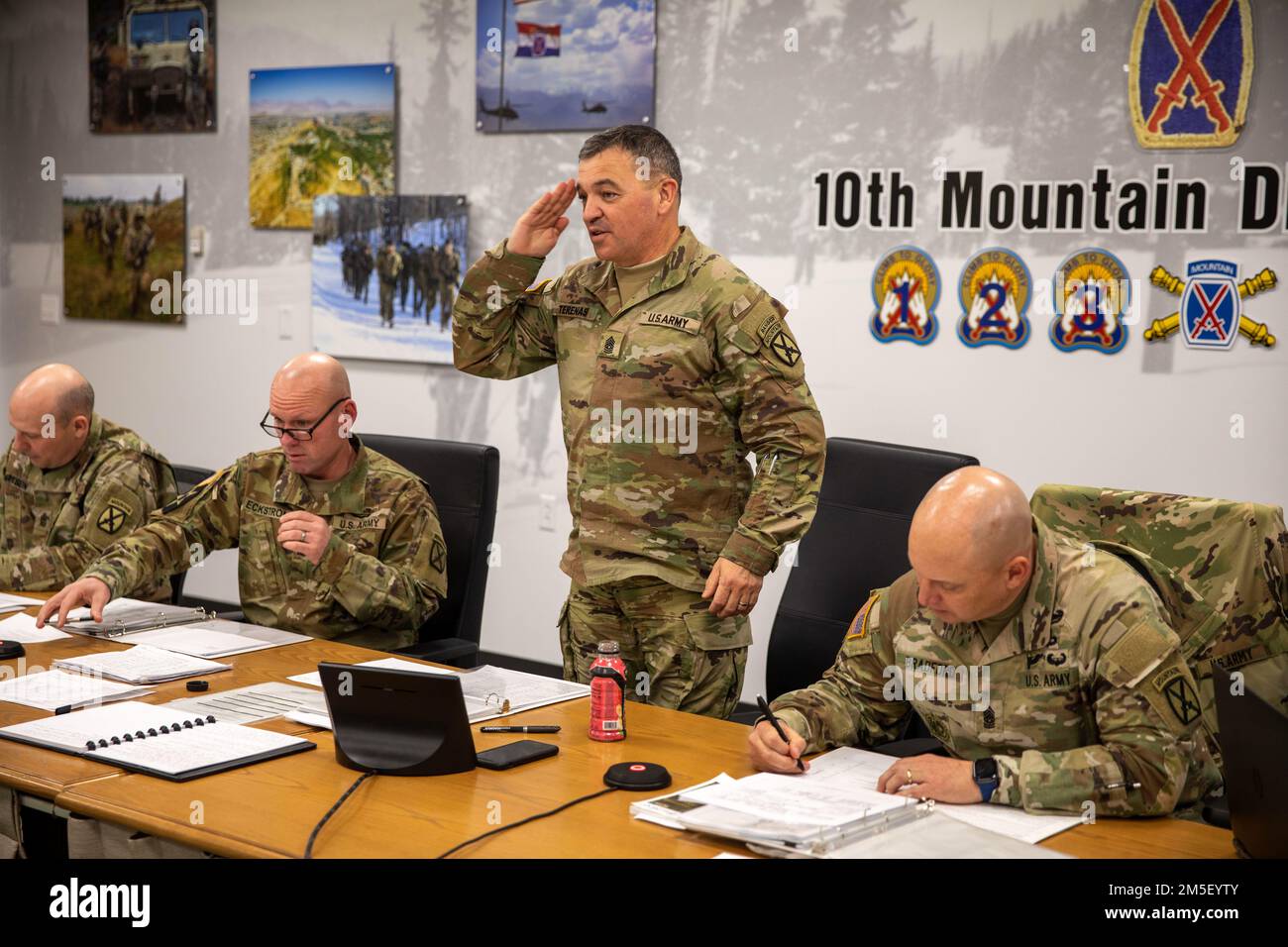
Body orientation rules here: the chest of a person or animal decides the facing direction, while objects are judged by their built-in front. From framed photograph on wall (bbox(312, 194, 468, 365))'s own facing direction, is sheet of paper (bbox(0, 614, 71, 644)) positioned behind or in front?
in front

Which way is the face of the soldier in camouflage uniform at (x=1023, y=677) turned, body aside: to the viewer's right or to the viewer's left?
to the viewer's left

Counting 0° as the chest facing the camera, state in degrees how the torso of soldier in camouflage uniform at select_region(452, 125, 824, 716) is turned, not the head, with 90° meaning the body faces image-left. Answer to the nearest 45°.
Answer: approximately 45°

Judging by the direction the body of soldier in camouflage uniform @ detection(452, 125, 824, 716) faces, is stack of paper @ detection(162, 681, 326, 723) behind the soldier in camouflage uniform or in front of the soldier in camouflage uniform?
in front

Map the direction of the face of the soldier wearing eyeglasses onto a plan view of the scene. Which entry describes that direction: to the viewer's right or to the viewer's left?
to the viewer's left

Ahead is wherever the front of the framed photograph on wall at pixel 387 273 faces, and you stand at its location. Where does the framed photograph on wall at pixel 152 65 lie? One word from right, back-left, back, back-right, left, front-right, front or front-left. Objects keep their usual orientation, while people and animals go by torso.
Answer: right

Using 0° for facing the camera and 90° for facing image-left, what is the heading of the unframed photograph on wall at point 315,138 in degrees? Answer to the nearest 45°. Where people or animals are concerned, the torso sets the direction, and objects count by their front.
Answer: approximately 45°

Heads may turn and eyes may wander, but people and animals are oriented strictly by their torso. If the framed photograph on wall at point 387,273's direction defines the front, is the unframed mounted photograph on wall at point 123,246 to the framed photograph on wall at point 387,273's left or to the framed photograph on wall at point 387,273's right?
on its right

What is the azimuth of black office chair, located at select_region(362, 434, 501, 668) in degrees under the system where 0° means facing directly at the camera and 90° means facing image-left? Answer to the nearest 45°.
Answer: approximately 45°

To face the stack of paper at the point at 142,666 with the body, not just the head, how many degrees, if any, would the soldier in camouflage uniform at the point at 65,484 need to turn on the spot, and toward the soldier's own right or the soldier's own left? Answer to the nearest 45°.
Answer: approximately 45° to the soldier's own left

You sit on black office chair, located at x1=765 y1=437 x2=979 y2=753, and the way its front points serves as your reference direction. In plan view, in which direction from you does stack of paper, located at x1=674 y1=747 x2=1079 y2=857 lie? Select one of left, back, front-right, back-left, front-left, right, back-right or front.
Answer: front-left

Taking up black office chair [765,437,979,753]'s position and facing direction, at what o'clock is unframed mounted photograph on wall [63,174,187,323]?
The unframed mounted photograph on wall is roughly at 3 o'clock from the black office chair.
